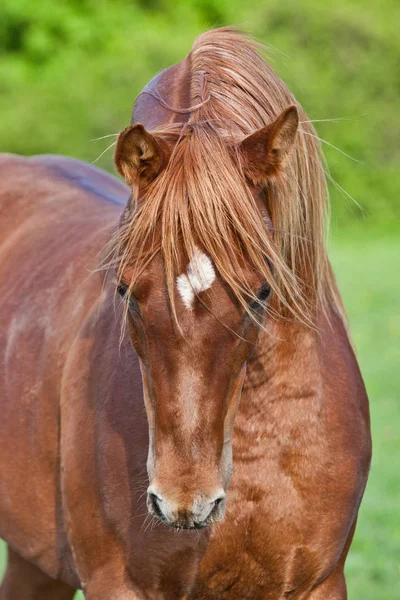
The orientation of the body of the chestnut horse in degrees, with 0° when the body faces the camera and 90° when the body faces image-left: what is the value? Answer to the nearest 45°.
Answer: approximately 315°
